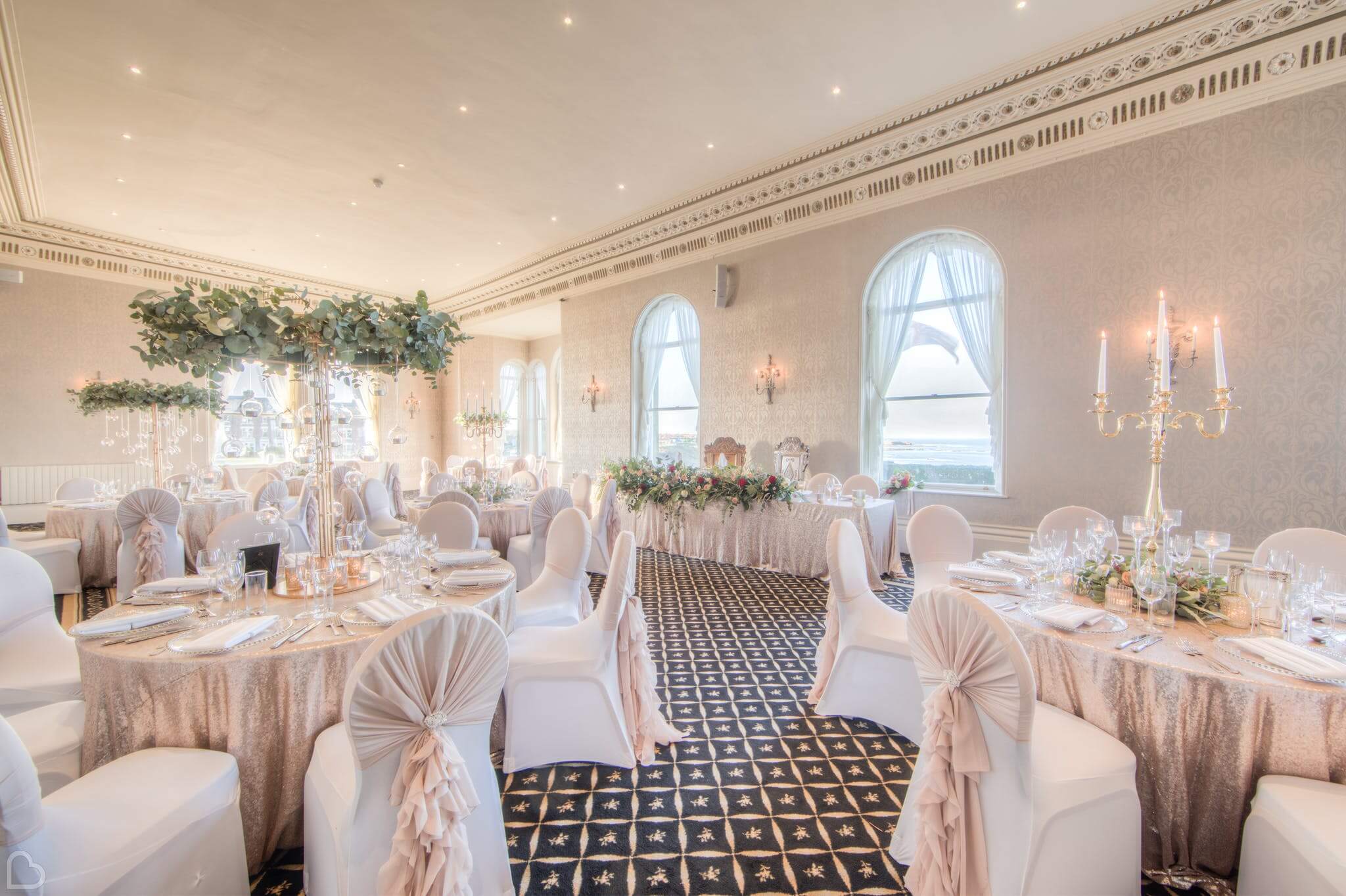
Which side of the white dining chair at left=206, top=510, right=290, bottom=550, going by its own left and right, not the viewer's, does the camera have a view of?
front

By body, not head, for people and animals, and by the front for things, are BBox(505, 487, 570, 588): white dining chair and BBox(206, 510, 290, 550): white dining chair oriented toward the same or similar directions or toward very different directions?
very different directions

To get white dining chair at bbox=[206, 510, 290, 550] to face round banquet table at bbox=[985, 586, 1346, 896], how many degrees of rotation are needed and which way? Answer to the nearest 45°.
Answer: approximately 45° to its left

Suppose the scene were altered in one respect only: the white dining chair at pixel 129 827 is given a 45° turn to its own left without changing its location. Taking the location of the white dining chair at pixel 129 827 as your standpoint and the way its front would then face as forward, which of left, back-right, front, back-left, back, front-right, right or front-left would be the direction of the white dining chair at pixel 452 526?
front-right

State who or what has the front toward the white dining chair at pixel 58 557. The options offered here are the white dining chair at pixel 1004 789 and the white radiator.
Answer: the white radiator

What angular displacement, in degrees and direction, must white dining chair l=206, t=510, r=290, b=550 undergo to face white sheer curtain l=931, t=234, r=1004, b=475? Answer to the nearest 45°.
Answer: approximately 90° to its left

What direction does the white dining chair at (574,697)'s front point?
to the viewer's left

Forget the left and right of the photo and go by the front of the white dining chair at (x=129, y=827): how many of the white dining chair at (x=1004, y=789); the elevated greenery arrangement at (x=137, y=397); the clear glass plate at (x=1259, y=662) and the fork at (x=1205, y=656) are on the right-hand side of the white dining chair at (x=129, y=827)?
3

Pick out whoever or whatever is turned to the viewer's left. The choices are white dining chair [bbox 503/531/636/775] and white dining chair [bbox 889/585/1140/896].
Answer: white dining chair [bbox 503/531/636/775]

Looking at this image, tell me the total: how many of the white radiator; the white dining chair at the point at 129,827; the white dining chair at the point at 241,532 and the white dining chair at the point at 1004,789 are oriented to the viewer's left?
0

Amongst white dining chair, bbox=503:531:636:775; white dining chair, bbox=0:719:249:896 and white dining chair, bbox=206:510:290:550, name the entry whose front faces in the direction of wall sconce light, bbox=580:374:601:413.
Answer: white dining chair, bbox=0:719:249:896

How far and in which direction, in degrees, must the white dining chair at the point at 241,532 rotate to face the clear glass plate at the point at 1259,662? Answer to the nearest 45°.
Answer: approximately 45° to its left

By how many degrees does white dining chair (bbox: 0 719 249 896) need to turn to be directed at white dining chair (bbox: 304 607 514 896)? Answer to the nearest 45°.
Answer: approximately 90° to its right

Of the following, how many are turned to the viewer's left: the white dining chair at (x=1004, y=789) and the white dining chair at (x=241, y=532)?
0

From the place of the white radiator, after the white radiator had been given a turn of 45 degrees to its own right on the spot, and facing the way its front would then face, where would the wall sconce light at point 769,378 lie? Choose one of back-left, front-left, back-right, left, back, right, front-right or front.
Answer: left

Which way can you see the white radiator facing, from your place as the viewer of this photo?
facing the viewer

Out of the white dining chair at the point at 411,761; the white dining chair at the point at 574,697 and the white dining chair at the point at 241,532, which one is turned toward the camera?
the white dining chair at the point at 241,532

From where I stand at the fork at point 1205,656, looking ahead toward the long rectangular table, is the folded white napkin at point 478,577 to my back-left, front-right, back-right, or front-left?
front-left
